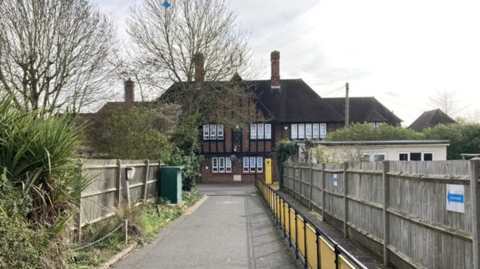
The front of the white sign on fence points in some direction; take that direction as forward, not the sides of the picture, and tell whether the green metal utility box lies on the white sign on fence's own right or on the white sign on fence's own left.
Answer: on the white sign on fence's own right

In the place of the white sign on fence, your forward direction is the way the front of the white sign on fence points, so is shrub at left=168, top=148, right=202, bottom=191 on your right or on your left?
on your right

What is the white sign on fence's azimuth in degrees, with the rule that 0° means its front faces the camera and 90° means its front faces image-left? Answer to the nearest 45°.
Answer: approximately 45°

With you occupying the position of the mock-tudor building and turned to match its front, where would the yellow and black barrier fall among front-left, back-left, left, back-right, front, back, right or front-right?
front

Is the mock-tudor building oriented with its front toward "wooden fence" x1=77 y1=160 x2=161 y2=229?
yes

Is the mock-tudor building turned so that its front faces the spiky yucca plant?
yes

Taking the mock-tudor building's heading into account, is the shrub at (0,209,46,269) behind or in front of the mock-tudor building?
in front

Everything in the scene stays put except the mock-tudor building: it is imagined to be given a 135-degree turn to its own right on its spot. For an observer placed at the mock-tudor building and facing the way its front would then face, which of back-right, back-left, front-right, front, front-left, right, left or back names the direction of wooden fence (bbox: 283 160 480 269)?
back-left

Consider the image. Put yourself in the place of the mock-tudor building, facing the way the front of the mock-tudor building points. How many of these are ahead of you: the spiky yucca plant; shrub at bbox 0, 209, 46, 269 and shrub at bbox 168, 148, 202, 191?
3

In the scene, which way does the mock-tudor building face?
toward the camera

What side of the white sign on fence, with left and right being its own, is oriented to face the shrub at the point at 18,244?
front
